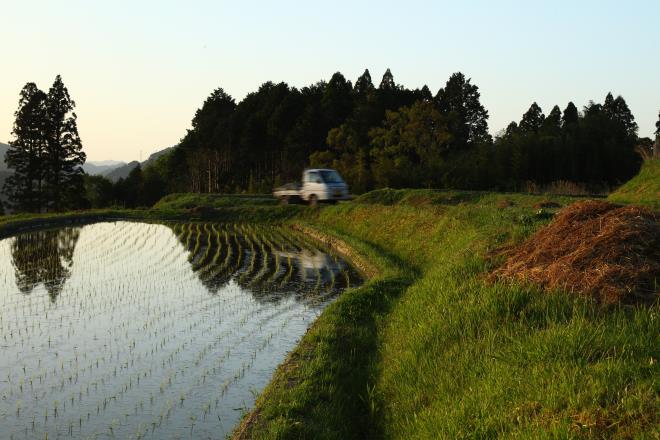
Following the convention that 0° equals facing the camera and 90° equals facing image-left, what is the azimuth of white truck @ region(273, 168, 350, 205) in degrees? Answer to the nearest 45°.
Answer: approximately 315°
